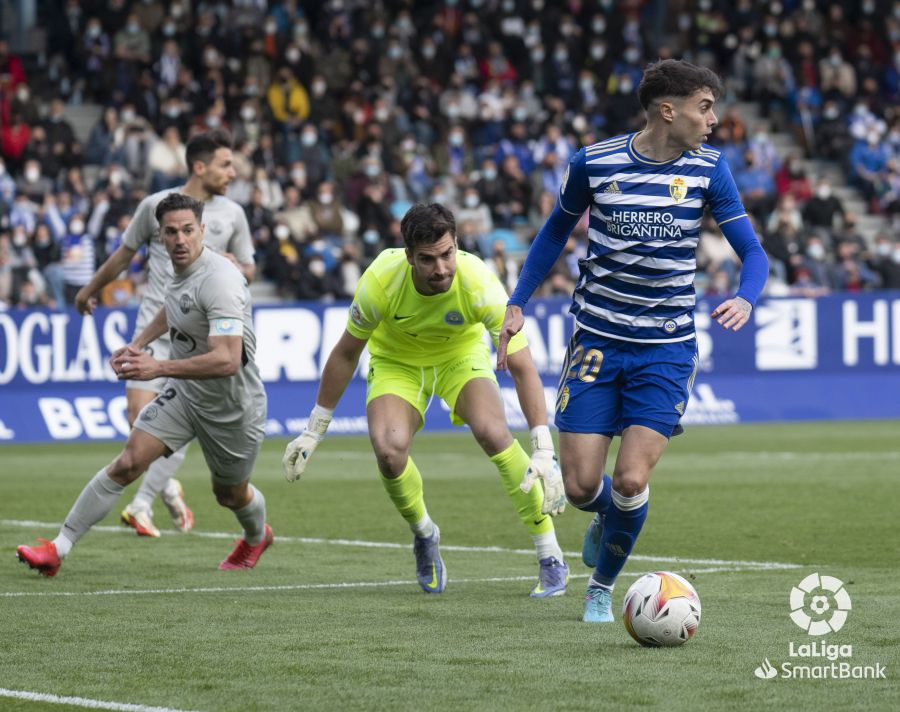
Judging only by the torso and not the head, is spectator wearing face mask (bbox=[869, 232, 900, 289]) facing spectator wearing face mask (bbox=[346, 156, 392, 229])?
no

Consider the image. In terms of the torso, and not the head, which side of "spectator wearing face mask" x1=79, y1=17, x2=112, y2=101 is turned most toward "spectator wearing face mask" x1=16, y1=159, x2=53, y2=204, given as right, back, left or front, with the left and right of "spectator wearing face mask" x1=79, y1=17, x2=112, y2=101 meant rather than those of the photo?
front

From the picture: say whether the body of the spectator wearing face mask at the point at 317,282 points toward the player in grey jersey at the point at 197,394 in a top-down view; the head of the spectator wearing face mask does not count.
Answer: yes

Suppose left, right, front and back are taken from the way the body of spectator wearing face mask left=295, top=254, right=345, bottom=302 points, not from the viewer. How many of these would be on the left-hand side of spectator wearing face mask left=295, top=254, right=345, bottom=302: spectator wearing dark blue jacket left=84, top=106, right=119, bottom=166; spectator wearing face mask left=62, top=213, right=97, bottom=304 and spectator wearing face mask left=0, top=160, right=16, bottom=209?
0

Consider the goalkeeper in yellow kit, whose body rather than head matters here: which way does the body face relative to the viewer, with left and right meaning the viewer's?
facing the viewer

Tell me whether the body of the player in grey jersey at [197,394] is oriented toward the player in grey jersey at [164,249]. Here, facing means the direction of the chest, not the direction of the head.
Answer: no

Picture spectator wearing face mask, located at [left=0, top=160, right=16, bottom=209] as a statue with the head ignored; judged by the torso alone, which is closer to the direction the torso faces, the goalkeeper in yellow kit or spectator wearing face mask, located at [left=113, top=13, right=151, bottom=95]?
the goalkeeper in yellow kit

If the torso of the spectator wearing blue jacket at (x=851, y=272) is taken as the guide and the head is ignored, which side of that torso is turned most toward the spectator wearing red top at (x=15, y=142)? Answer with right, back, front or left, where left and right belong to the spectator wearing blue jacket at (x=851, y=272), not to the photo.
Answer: right

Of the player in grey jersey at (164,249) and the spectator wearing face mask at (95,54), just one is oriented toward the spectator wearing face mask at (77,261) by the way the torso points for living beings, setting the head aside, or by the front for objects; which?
the spectator wearing face mask at (95,54)

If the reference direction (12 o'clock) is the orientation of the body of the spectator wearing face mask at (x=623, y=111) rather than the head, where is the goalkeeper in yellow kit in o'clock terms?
The goalkeeper in yellow kit is roughly at 12 o'clock from the spectator wearing face mask.

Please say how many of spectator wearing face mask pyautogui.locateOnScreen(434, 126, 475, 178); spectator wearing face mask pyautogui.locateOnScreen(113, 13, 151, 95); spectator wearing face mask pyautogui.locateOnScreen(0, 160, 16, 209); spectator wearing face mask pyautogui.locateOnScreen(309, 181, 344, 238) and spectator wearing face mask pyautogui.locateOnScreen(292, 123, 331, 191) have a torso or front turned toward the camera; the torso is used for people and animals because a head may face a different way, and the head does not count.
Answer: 5

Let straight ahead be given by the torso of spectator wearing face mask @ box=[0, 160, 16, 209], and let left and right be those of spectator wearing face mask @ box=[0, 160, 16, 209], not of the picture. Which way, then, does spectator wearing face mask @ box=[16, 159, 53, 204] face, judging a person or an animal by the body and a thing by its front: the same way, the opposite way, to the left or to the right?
the same way

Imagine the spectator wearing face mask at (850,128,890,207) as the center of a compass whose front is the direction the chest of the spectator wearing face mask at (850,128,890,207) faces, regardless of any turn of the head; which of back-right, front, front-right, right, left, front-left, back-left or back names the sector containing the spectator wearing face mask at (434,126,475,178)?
front-right

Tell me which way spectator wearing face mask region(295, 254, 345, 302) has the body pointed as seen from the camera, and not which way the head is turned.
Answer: toward the camera

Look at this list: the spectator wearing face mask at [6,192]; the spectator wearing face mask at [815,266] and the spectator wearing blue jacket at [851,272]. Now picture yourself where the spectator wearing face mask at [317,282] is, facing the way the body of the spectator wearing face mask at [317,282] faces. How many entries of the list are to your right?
1
